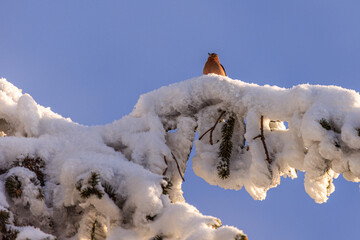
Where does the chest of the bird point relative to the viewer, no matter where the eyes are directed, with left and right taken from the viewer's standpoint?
facing the viewer and to the left of the viewer
